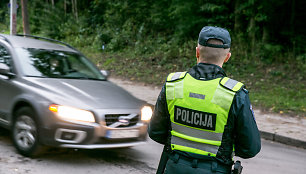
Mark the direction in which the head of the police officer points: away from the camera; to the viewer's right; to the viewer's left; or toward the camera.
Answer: away from the camera

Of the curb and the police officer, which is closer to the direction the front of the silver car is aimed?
the police officer

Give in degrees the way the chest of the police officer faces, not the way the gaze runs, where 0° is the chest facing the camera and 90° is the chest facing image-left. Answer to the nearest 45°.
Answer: approximately 180°

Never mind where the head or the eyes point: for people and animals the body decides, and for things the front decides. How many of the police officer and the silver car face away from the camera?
1

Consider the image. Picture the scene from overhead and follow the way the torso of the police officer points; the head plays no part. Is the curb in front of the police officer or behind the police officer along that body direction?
in front

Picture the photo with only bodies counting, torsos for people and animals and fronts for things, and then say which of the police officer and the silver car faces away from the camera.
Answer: the police officer

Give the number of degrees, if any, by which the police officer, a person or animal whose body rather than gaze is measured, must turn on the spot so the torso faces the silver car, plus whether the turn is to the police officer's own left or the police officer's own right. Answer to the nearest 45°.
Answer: approximately 45° to the police officer's own left

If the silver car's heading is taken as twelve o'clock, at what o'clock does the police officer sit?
The police officer is roughly at 1 o'clock from the silver car.

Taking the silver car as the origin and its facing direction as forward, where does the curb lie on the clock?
The curb is roughly at 10 o'clock from the silver car.
